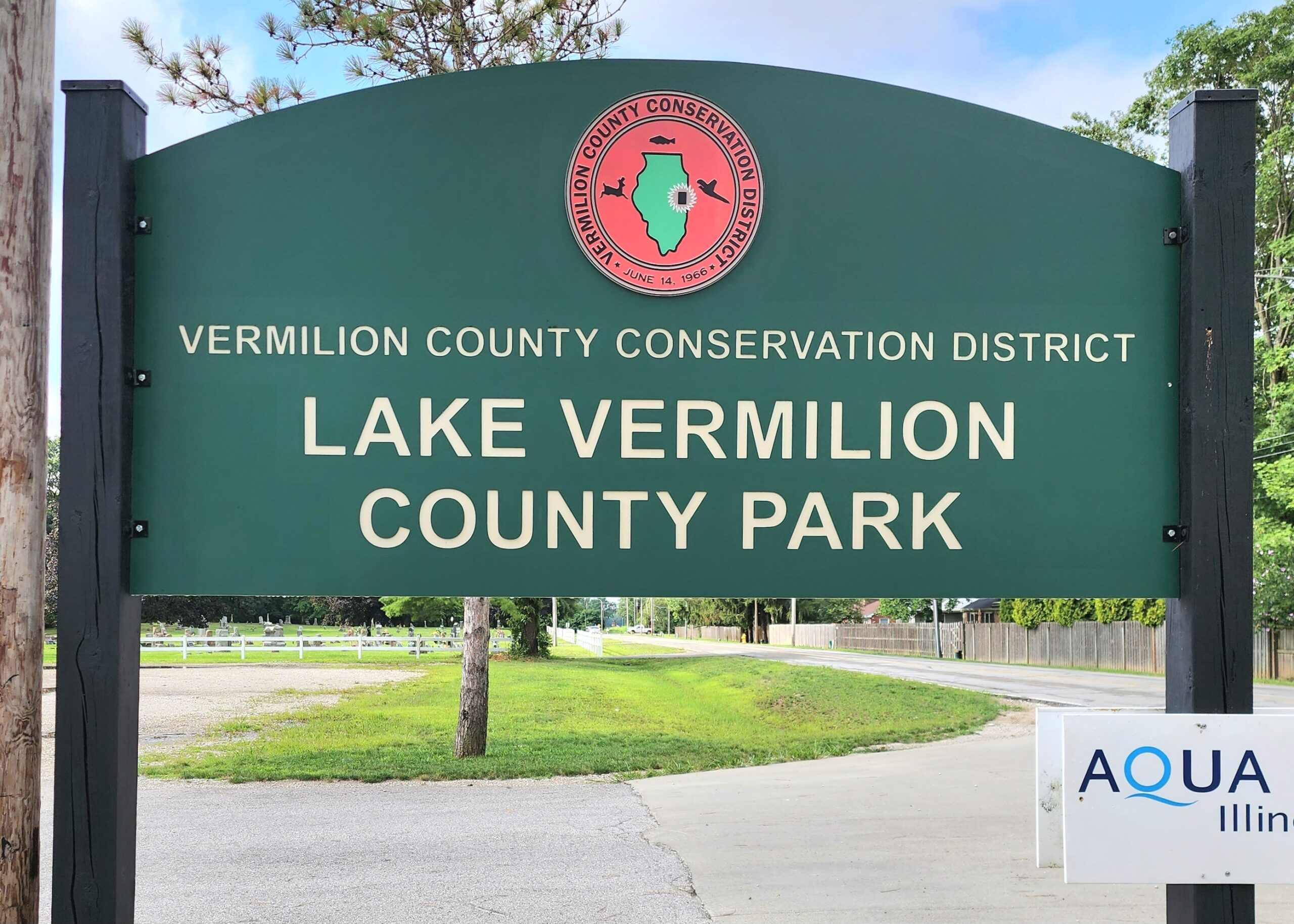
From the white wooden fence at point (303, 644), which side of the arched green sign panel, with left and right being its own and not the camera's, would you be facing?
back

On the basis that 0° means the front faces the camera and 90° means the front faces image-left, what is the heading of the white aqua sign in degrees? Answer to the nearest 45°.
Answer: approximately 0°

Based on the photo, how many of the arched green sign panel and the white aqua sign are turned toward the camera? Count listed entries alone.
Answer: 2

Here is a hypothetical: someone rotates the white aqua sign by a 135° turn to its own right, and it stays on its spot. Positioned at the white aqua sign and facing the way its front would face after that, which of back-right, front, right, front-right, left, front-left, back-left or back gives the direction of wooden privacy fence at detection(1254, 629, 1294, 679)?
front-right

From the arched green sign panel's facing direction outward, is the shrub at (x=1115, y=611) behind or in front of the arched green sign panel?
behind

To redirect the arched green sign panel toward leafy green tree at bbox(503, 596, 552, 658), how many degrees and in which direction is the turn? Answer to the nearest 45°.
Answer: approximately 180°

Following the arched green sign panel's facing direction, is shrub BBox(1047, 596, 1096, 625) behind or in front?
behind

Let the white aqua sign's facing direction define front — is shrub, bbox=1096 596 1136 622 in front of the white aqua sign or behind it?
behind

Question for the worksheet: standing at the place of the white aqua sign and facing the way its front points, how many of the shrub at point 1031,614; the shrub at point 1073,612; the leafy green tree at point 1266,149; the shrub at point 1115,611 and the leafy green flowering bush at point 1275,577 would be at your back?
5

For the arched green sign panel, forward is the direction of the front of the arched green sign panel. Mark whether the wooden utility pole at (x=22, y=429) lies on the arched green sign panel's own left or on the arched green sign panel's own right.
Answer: on the arched green sign panel's own right
